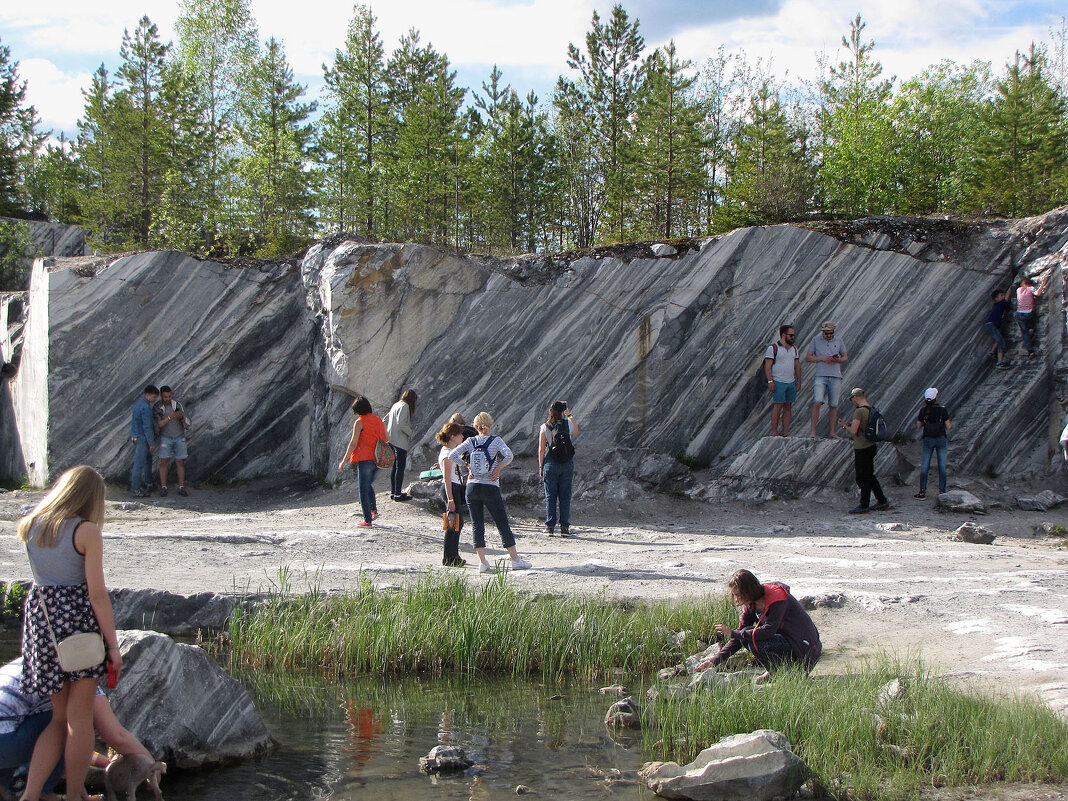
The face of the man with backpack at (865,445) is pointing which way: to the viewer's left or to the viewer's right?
to the viewer's left

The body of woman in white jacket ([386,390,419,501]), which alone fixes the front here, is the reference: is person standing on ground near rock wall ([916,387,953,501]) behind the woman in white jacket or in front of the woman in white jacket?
in front

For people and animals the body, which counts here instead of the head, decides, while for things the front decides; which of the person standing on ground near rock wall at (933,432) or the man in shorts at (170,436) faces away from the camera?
the person standing on ground near rock wall

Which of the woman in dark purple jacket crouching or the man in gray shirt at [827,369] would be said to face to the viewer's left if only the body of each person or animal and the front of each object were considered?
the woman in dark purple jacket crouching

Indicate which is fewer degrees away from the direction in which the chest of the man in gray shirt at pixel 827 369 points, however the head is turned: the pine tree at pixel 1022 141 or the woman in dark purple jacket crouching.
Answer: the woman in dark purple jacket crouching

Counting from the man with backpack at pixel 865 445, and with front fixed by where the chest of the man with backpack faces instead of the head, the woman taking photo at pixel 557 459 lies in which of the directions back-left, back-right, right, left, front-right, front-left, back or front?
front-left

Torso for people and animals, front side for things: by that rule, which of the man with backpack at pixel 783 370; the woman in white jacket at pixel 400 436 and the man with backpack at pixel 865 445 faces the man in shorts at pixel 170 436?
the man with backpack at pixel 865 445

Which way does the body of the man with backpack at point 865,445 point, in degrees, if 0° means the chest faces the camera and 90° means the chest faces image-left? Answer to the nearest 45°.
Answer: approximately 90°

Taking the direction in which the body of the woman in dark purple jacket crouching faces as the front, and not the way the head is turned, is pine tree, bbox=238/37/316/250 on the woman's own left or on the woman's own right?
on the woman's own right

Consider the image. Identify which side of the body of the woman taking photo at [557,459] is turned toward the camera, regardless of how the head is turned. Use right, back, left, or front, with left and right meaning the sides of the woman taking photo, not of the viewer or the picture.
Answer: back

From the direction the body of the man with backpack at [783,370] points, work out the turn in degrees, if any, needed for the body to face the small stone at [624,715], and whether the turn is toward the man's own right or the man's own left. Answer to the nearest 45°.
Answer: approximately 45° to the man's own right

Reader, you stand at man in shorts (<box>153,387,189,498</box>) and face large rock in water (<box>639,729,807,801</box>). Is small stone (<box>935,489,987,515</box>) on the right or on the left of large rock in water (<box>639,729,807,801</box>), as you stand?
left

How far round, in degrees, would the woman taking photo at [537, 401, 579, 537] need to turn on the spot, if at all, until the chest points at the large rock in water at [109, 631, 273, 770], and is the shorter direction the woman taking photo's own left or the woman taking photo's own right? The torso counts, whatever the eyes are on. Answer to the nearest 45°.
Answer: approximately 180°

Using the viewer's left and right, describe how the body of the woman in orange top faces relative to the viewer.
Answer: facing away from the viewer and to the left of the viewer

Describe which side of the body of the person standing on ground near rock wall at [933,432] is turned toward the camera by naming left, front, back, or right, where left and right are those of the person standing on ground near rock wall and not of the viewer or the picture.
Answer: back

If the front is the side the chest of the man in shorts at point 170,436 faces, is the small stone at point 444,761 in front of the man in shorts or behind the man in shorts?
in front

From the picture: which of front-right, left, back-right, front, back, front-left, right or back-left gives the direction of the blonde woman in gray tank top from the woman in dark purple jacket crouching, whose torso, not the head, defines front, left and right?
front-left
